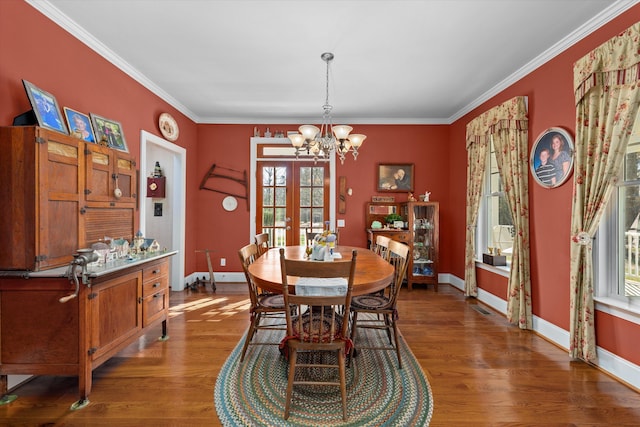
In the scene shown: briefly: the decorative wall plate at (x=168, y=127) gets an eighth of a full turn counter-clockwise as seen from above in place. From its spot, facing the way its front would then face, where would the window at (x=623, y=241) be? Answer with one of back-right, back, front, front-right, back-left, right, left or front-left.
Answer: front-right

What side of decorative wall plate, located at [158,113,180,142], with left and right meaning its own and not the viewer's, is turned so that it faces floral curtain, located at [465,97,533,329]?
front

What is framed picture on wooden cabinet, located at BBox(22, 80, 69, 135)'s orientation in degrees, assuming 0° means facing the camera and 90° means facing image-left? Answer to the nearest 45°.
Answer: approximately 315°

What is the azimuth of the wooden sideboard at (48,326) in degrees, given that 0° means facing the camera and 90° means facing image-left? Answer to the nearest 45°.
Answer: approximately 315°

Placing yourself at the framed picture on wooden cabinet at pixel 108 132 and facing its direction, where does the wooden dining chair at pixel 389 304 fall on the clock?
The wooden dining chair is roughly at 12 o'clock from the framed picture on wooden cabinet.

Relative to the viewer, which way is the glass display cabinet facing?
toward the camera

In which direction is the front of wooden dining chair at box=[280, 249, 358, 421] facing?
away from the camera

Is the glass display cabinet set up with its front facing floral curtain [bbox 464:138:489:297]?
no

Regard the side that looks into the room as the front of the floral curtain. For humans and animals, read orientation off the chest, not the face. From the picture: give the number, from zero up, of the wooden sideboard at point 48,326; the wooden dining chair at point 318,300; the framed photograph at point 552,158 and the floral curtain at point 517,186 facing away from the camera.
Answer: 1

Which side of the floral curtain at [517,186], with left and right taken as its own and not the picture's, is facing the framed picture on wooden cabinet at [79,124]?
front

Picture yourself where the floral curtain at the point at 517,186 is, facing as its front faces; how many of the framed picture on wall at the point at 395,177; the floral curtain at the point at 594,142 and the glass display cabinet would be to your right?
2

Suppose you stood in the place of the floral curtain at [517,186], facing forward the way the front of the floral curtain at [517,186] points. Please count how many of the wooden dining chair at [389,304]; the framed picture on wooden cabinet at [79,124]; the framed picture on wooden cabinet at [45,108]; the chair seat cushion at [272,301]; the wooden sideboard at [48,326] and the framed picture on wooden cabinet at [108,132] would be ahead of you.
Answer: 6

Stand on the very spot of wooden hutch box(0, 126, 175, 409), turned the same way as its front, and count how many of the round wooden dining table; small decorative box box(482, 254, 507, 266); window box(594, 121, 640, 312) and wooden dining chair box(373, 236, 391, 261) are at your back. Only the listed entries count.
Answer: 0

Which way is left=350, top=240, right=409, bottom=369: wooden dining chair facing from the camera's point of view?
to the viewer's left

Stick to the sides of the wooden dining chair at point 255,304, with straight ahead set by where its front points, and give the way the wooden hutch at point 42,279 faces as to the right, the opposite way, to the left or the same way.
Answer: the same way

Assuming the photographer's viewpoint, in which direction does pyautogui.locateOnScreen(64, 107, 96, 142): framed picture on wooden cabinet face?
facing the viewer and to the right of the viewer

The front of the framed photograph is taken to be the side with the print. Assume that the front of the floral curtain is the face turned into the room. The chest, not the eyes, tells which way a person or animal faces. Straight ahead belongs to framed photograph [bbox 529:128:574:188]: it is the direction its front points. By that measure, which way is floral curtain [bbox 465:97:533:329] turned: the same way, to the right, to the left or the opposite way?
the same way

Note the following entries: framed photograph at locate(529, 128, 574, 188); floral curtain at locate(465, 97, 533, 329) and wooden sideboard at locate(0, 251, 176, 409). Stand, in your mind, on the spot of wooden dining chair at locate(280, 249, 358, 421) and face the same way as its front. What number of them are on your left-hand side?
1

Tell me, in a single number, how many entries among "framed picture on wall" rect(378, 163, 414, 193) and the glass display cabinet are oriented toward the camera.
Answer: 2

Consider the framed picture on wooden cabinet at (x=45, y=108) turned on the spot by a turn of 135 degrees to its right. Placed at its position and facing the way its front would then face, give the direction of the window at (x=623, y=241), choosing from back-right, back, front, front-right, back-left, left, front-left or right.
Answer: back-left

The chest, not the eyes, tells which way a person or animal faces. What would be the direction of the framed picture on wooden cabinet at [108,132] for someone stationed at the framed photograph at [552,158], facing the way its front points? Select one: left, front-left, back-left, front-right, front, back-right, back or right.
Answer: front

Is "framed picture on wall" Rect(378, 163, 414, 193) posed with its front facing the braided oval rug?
yes
